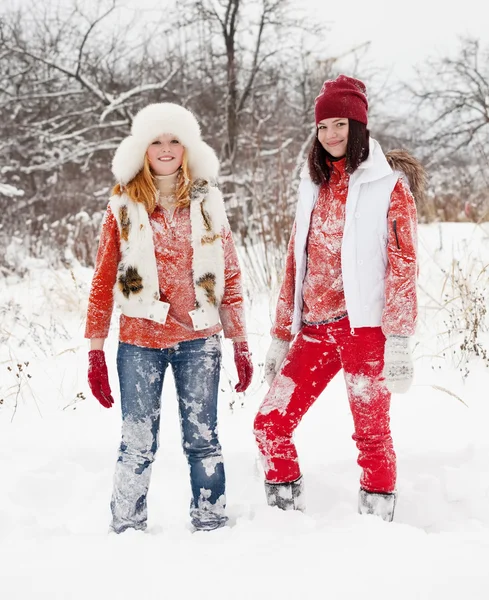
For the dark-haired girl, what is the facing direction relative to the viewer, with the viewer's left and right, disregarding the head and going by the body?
facing the viewer and to the left of the viewer
